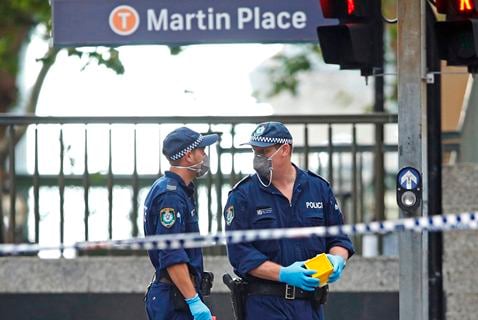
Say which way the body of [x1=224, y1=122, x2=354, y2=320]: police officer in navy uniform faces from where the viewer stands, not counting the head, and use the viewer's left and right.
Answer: facing the viewer

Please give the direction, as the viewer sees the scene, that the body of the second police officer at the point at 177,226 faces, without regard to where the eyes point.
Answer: to the viewer's right

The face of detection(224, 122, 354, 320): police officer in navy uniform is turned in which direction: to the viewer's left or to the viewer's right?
to the viewer's left

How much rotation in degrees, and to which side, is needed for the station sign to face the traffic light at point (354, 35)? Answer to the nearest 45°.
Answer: approximately 45° to its left

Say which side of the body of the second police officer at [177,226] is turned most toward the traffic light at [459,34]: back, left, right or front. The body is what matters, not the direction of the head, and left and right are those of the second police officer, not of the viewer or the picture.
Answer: front

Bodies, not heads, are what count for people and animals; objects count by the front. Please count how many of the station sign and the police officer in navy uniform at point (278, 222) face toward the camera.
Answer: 2

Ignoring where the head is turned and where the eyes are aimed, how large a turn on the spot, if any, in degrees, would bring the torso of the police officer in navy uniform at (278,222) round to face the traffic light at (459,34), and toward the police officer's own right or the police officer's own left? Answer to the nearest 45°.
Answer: approximately 135° to the police officer's own left

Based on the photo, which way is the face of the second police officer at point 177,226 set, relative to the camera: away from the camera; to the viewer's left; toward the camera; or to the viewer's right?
to the viewer's right

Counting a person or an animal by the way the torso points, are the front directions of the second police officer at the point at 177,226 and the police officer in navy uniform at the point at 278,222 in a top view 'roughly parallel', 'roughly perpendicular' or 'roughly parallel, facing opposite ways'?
roughly perpendicular

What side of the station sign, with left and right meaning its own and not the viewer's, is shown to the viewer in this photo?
front
